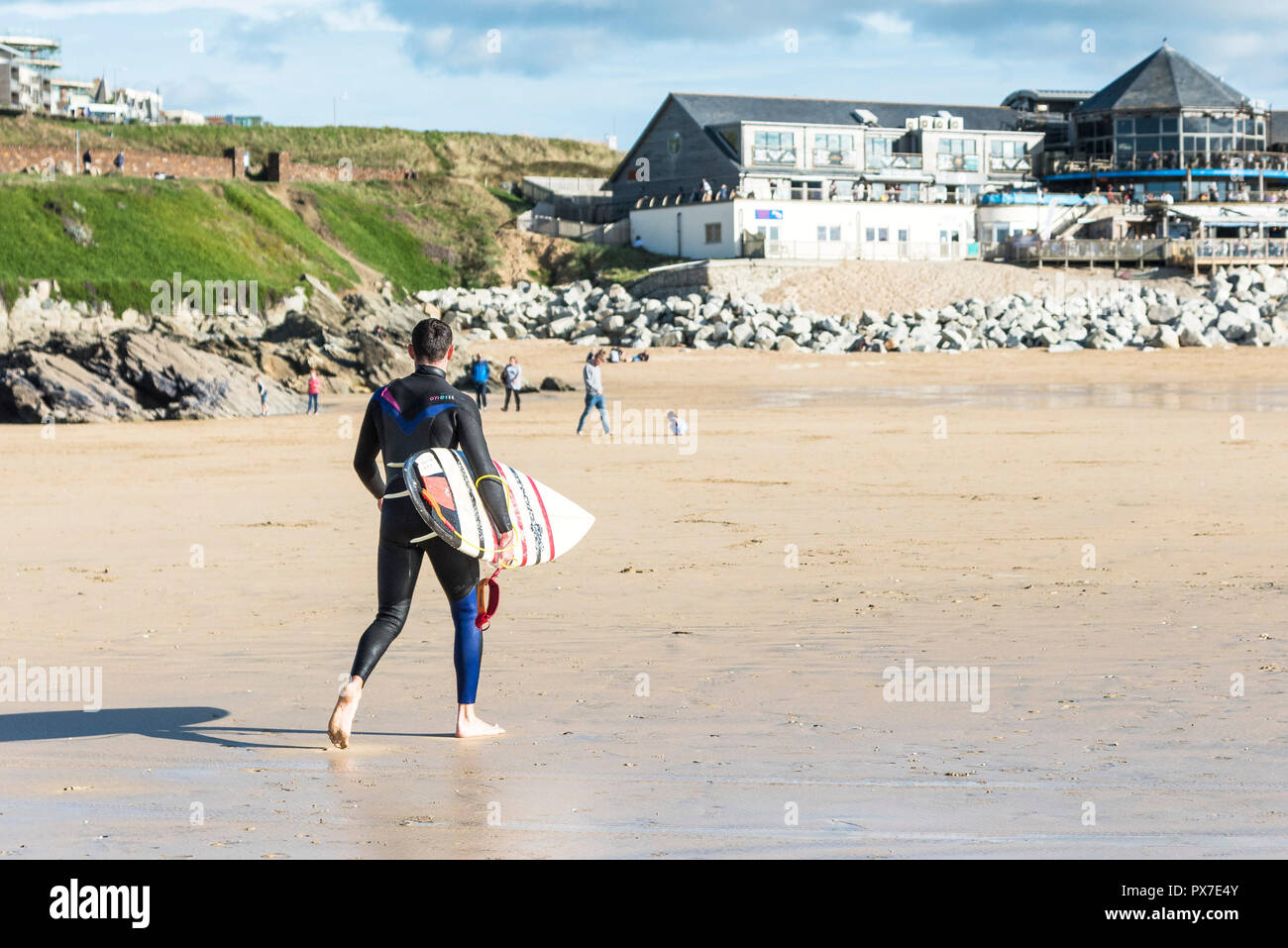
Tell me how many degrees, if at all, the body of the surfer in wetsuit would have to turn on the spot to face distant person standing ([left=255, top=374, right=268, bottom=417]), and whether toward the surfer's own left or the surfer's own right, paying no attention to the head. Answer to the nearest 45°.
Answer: approximately 45° to the surfer's own left

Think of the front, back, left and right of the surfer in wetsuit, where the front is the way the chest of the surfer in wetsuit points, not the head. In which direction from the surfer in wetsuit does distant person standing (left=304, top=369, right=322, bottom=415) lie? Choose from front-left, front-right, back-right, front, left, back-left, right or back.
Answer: front-left

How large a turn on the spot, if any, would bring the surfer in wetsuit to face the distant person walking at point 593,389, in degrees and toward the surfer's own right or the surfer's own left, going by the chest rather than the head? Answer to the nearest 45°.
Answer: approximately 45° to the surfer's own left

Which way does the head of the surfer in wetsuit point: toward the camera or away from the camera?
away from the camera

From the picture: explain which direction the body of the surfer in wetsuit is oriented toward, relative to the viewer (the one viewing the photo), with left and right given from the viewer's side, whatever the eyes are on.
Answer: facing away from the viewer and to the right of the viewer
